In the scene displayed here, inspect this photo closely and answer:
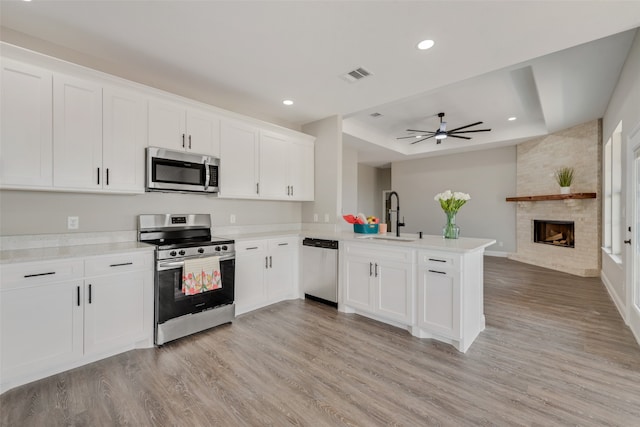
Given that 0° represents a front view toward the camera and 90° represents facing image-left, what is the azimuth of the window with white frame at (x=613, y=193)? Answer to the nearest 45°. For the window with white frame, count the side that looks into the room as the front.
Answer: approximately 90°

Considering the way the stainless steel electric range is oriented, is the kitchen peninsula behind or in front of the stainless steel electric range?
in front

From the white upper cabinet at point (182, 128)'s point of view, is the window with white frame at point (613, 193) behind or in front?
in front

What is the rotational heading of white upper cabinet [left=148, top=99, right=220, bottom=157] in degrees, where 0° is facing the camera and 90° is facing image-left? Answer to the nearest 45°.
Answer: approximately 315°

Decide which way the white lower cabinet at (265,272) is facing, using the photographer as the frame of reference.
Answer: facing the viewer and to the right of the viewer

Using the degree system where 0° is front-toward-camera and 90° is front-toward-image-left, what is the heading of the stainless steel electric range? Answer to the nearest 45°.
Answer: approximately 315°

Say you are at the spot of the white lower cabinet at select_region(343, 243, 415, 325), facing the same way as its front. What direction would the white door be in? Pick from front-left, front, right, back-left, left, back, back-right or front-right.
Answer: back-left

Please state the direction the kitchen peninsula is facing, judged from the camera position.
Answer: facing the viewer and to the left of the viewer

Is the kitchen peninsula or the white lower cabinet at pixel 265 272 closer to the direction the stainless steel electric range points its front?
the kitchen peninsula

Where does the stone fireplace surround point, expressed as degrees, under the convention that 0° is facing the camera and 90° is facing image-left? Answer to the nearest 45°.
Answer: approximately 45°
